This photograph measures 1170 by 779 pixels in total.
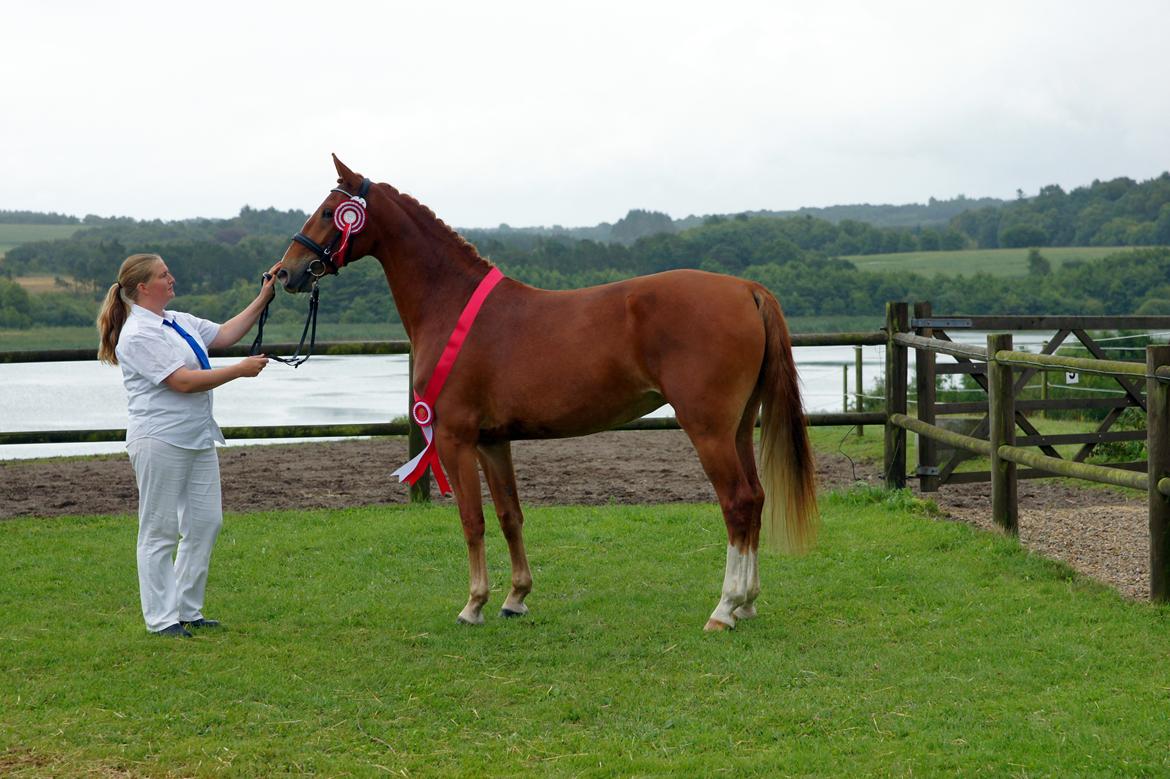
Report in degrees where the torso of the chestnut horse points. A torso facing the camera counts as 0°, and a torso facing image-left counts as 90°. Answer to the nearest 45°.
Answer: approximately 90°

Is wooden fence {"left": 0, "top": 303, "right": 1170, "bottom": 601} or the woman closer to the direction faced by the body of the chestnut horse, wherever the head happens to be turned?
the woman

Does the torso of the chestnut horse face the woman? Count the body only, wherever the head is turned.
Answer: yes

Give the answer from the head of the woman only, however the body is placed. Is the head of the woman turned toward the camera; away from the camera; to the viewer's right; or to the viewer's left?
to the viewer's right

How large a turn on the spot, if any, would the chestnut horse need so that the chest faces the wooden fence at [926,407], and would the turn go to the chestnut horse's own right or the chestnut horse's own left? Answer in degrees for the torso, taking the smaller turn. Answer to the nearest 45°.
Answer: approximately 135° to the chestnut horse's own right
